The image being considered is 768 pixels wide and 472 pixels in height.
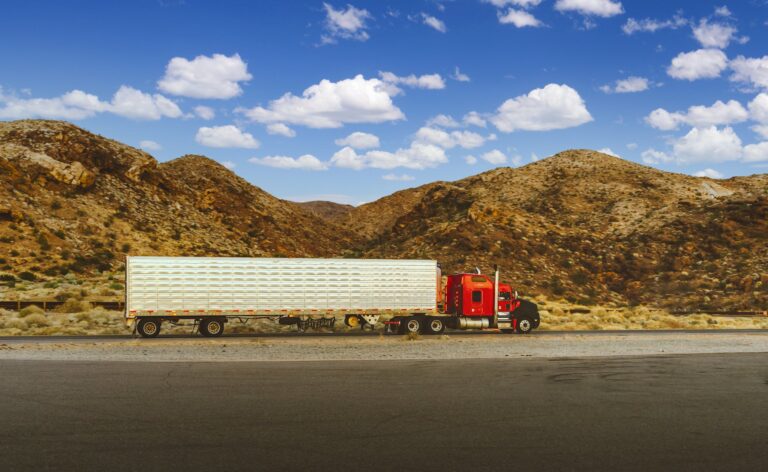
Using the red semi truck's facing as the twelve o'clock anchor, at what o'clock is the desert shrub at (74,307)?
The desert shrub is roughly at 7 o'clock from the red semi truck.

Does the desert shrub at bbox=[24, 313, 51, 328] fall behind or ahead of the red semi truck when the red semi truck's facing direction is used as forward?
behind

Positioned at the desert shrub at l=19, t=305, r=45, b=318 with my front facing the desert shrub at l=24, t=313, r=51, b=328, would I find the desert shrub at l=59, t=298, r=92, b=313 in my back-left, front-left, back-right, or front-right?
back-left

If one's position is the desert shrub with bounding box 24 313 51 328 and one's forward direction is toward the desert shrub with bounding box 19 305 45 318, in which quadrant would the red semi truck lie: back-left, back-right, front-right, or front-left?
back-right

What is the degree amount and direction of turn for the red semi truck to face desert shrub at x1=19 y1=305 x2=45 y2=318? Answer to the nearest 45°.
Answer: approximately 180°

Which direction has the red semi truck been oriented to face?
to the viewer's right
